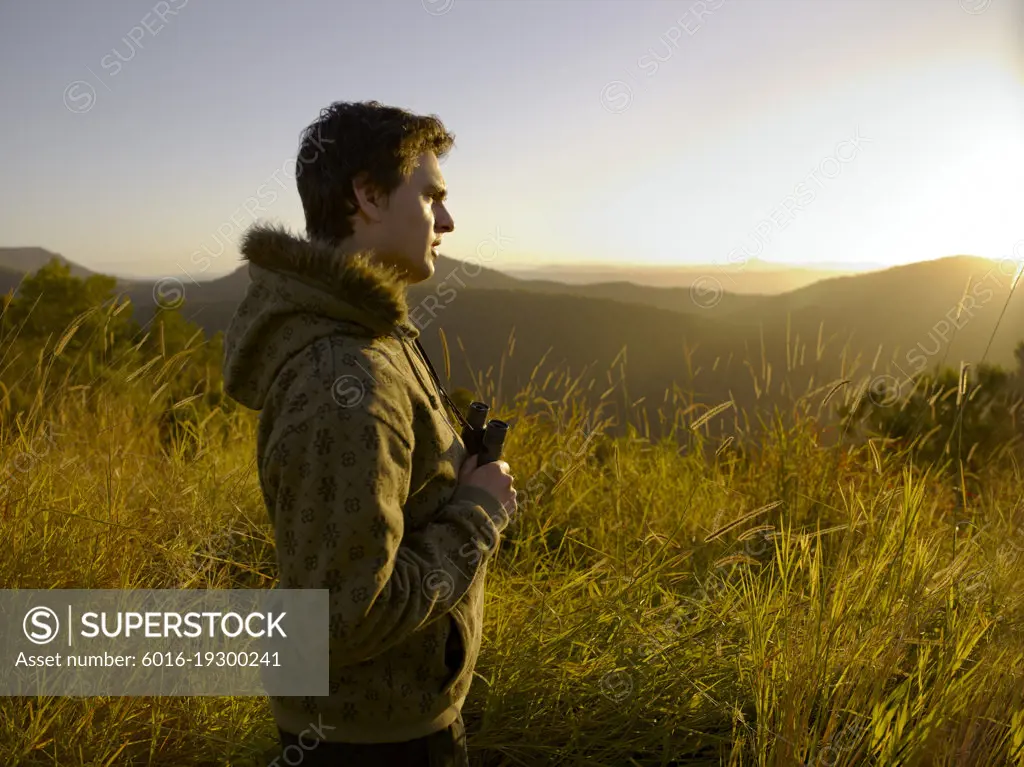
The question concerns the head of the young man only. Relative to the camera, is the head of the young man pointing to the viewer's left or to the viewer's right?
to the viewer's right

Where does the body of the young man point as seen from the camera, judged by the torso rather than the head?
to the viewer's right
